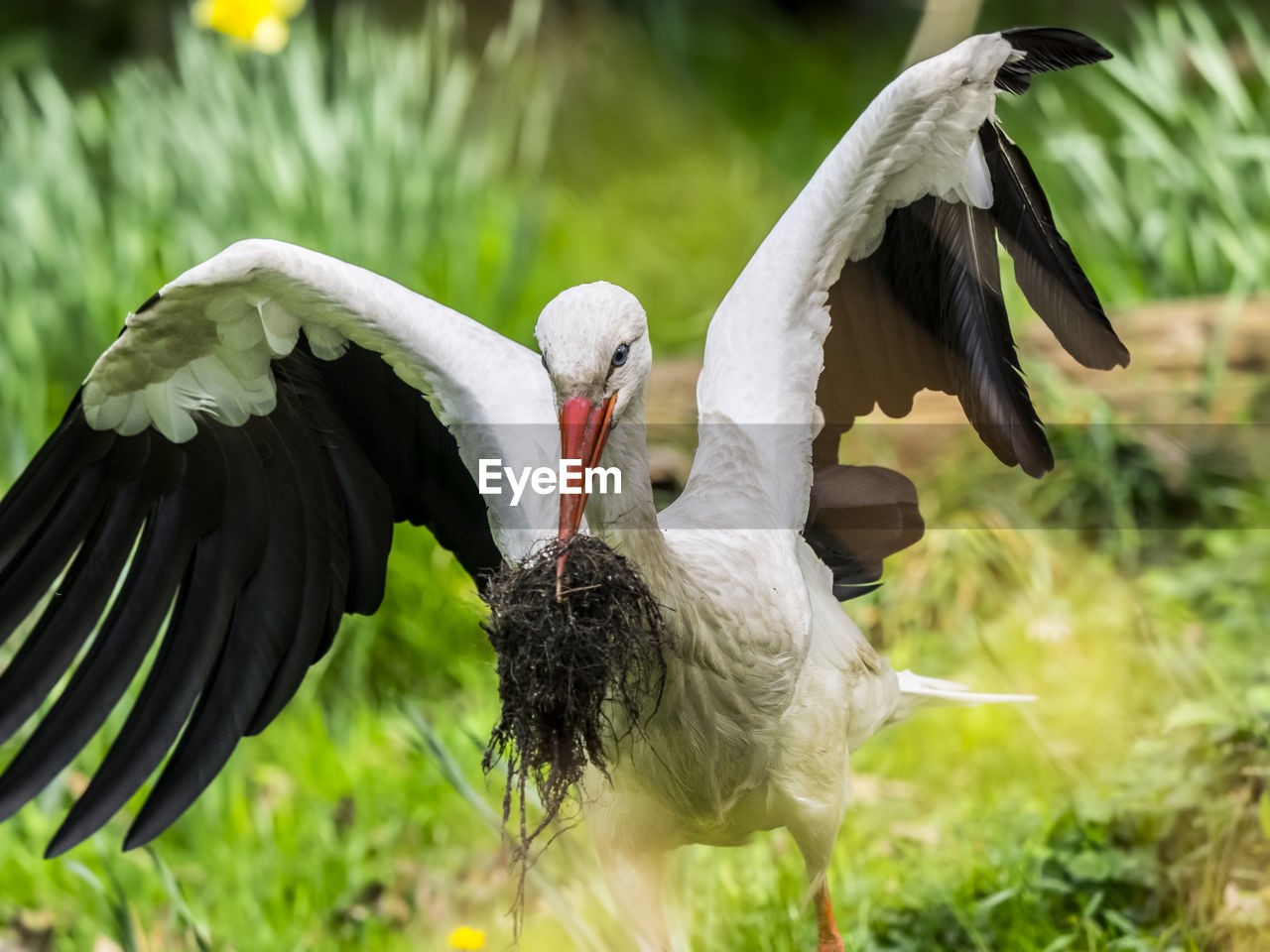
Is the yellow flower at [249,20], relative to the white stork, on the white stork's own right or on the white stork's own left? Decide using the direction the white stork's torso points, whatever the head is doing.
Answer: on the white stork's own right

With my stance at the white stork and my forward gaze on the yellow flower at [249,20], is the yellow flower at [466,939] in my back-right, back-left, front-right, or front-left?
back-left

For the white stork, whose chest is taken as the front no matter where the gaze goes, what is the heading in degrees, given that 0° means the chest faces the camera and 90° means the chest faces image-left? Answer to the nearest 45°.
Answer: approximately 45°
